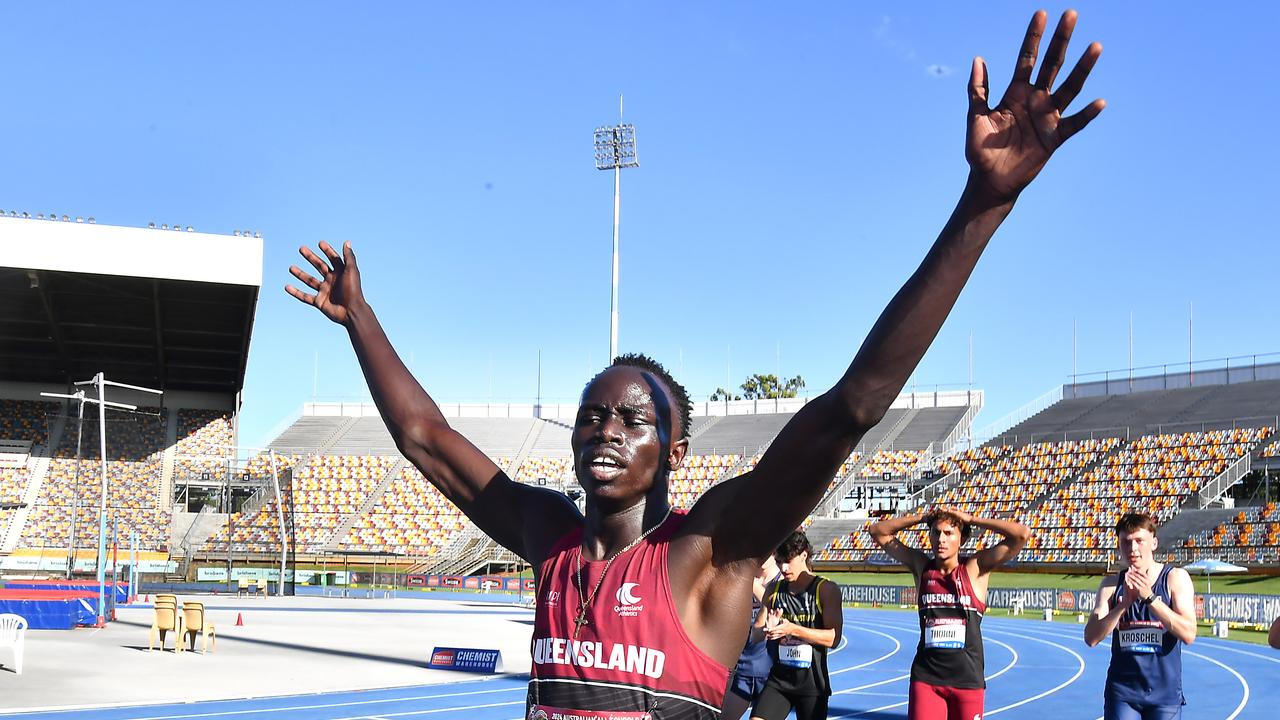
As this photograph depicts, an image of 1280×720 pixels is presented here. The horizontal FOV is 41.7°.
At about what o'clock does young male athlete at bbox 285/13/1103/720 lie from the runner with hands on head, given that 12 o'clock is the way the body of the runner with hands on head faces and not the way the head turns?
The young male athlete is roughly at 12 o'clock from the runner with hands on head.

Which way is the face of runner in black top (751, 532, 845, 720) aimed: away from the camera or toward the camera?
toward the camera

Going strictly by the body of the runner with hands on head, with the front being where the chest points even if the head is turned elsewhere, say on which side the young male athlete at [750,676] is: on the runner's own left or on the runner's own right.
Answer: on the runner's own right

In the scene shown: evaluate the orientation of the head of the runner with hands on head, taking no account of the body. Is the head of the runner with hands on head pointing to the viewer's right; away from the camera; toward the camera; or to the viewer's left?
toward the camera

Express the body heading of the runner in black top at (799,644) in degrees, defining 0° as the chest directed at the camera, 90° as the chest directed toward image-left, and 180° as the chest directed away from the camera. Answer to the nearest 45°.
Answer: approximately 45°

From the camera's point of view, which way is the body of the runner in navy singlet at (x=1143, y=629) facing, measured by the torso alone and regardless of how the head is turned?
toward the camera

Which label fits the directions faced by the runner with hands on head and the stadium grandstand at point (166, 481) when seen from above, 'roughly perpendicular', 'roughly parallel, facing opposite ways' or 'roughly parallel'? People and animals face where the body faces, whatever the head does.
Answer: roughly parallel

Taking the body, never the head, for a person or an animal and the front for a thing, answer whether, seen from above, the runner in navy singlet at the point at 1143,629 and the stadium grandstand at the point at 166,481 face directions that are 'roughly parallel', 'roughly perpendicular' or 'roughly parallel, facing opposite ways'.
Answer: roughly parallel

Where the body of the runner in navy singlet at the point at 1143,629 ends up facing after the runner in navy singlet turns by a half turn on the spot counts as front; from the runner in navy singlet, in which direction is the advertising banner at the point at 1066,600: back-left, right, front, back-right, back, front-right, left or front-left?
front

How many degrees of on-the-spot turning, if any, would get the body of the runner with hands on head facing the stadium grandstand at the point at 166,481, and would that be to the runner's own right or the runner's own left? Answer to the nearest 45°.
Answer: approximately 135° to the runner's own right

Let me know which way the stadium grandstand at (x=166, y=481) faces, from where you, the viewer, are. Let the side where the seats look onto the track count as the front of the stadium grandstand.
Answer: facing the viewer
